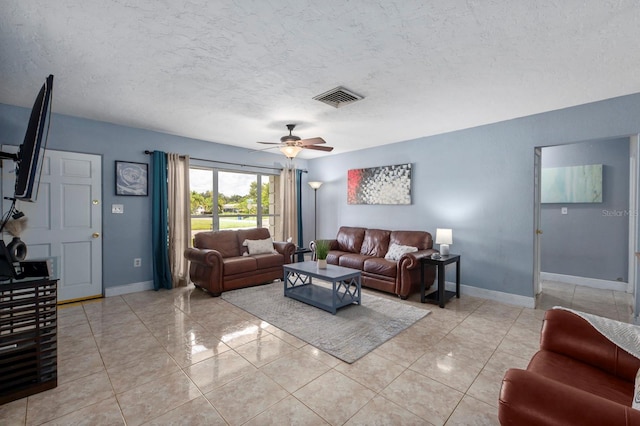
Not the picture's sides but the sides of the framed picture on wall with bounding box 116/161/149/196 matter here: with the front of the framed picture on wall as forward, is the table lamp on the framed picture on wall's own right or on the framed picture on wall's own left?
on the framed picture on wall's own left

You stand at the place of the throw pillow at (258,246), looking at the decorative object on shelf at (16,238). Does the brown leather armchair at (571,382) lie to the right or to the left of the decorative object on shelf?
left

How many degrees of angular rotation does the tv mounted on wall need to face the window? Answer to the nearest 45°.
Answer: approximately 45° to its left

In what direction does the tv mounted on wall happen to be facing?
to the viewer's right

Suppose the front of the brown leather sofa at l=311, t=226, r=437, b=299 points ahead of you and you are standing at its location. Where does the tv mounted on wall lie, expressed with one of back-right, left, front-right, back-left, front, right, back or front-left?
front

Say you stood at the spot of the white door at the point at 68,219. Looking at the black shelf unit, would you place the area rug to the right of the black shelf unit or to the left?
left

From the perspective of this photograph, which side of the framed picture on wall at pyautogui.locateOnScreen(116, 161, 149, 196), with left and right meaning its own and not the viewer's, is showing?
front

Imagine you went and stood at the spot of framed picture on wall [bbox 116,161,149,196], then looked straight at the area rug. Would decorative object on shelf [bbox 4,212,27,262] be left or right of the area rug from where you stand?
right

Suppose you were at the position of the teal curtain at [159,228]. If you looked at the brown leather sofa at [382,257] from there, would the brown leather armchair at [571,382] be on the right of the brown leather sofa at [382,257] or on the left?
right

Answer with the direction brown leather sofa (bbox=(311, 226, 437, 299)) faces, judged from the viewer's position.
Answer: facing the viewer and to the left of the viewer

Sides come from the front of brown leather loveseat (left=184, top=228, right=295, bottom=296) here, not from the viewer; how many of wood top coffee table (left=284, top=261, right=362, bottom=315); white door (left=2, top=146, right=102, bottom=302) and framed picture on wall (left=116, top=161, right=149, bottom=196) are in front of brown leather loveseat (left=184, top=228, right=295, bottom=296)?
1

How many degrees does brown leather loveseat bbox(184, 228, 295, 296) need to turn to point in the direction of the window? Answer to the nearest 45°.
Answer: approximately 135° to its left

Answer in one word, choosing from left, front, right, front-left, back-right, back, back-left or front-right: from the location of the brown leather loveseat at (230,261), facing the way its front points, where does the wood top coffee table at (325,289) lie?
front
